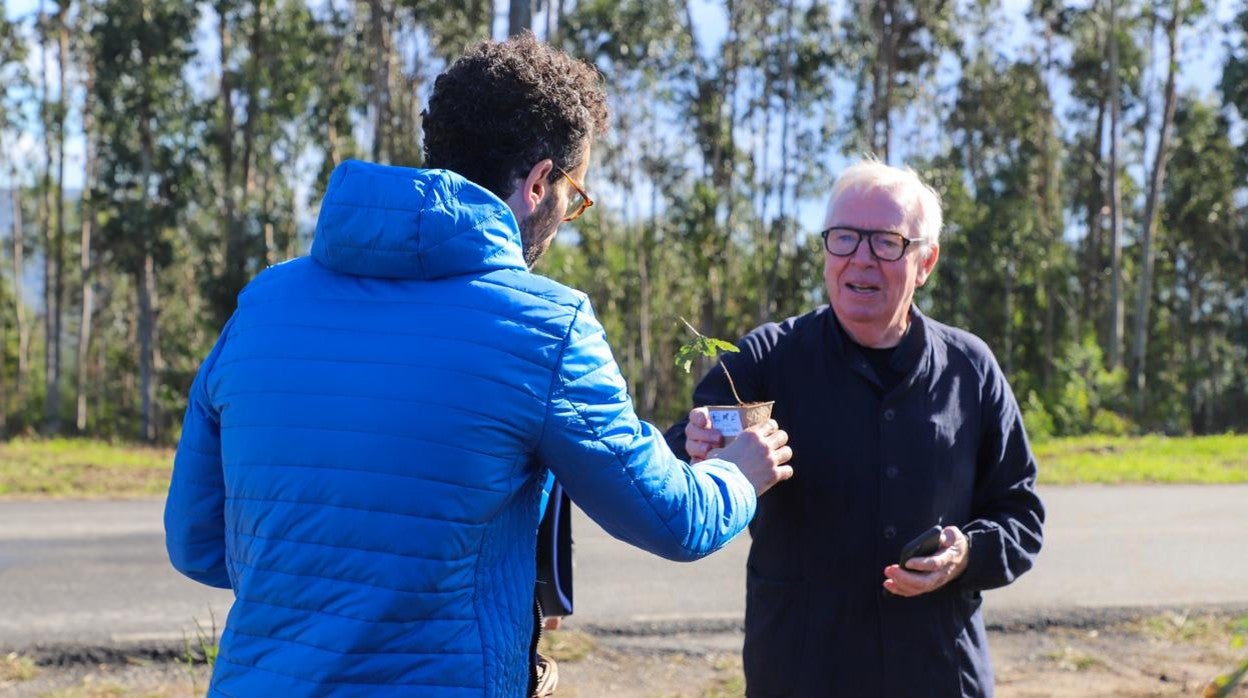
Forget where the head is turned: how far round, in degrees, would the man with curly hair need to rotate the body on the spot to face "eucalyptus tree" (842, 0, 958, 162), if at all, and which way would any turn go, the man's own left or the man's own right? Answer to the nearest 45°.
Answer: approximately 45° to the man's own left

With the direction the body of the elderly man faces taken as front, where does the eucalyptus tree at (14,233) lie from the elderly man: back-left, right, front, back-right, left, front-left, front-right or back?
back-right

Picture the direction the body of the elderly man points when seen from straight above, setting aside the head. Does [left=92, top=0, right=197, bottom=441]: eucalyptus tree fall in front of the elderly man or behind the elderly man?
behind

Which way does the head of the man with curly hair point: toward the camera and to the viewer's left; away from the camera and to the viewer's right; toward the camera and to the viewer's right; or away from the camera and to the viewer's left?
away from the camera and to the viewer's right

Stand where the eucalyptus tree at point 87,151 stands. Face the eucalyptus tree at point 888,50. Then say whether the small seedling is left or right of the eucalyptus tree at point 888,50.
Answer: right

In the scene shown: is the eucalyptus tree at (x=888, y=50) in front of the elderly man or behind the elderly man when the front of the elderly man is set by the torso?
behind

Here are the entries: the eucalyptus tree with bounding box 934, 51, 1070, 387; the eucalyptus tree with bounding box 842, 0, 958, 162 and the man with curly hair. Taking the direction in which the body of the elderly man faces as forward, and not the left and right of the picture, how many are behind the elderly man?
2

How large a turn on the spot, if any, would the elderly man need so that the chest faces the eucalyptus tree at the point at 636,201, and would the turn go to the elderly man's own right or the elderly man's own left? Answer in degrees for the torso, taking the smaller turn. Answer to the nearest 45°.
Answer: approximately 180°

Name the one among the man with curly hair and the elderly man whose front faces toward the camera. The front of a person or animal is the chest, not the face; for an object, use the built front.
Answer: the elderly man

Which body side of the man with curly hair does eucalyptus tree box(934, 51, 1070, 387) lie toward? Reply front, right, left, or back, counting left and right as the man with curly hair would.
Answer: front

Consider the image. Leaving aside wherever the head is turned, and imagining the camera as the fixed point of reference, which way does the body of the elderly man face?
toward the camera

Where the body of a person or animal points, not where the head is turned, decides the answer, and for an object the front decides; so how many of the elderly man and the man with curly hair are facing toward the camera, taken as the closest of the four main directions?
1

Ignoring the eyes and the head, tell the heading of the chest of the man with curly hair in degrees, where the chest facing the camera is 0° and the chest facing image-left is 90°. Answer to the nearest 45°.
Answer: approximately 225°

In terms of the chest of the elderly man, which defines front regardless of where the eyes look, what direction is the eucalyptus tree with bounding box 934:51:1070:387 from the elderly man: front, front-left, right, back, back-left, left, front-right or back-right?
back

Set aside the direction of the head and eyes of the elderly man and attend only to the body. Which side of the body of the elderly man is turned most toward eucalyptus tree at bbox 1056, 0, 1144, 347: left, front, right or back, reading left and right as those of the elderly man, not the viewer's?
back

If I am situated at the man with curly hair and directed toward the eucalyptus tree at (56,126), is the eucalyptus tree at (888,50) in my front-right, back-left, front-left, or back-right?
front-right

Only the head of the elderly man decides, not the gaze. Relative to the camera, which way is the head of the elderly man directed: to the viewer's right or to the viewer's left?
to the viewer's left

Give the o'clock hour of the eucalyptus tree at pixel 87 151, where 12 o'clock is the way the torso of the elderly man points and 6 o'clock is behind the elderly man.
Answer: The eucalyptus tree is roughly at 5 o'clock from the elderly man.

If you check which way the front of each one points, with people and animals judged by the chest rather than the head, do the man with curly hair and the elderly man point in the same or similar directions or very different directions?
very different directions
